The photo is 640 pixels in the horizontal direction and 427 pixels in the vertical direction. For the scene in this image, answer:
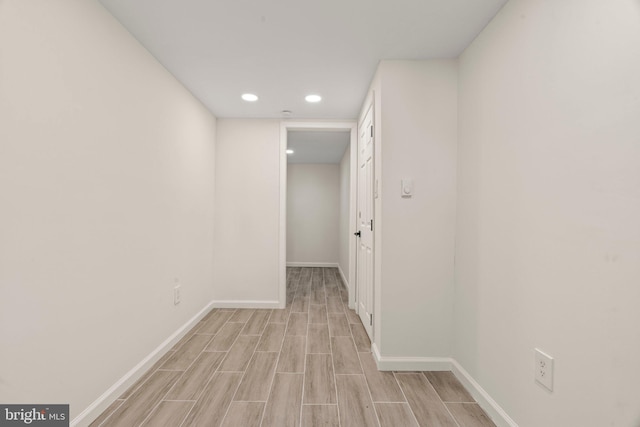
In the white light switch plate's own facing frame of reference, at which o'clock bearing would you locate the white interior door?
The white interior door is roughly at 5 o'clock from the white light switch plate.

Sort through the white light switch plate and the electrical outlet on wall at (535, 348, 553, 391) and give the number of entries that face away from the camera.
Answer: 0

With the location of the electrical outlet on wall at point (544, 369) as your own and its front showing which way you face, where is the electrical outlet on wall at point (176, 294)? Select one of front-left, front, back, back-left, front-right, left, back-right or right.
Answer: front-right

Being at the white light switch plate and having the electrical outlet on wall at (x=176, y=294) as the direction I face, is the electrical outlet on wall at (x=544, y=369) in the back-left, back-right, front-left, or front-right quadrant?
back-left

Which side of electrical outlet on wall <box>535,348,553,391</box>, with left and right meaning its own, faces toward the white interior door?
right

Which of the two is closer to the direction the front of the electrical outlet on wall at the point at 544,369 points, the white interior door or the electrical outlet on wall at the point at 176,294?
the electrical outlet on wall

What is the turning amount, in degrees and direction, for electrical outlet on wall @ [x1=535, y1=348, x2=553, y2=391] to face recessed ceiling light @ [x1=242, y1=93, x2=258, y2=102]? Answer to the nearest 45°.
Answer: approximately 45° to its right

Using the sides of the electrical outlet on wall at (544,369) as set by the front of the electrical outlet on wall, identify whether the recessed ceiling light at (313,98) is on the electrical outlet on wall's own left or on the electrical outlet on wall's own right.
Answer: on the electrical outlet on wall's own right

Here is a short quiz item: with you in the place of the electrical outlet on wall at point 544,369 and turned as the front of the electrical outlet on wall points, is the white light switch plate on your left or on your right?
on your right

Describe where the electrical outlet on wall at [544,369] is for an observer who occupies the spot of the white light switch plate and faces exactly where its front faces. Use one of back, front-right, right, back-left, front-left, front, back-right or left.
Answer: front-left
